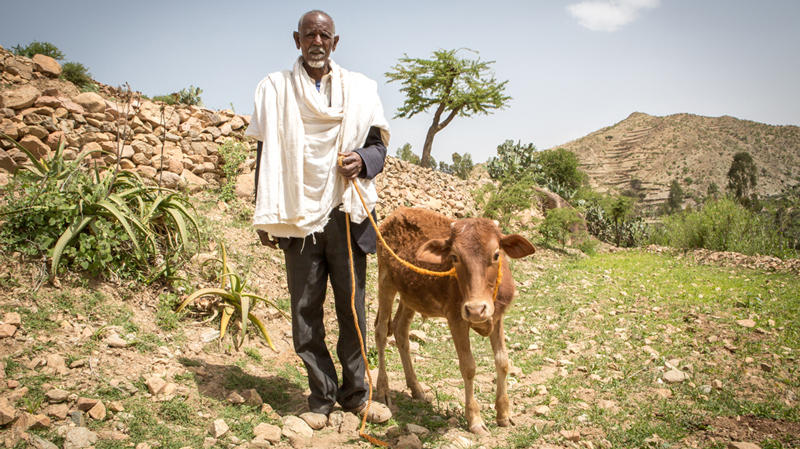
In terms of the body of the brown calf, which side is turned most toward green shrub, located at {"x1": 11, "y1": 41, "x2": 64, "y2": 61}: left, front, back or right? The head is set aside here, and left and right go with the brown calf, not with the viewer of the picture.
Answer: back

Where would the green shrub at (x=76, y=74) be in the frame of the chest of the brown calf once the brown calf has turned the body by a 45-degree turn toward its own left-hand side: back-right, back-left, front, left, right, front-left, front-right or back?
back-left

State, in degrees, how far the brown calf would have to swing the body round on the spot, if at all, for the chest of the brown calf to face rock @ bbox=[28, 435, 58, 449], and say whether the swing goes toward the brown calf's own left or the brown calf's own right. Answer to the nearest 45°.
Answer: approximately 90° to the brown calf's own right

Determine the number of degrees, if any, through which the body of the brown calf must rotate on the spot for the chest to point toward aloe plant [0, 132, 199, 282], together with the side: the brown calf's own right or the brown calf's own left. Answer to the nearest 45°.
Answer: approximately 135° to the brown calf's own right

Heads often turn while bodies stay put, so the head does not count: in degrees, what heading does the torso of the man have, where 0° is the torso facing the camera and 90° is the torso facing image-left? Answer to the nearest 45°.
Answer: approximately 0°

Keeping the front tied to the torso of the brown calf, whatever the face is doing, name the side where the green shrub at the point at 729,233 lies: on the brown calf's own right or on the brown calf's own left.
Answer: on the brown calf's own left

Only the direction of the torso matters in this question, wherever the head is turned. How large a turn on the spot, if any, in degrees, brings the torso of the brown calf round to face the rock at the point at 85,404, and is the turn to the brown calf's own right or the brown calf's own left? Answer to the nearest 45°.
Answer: approximately 90° to the brown calf's own right

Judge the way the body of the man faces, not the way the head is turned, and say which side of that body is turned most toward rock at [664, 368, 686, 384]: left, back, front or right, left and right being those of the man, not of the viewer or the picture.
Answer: left

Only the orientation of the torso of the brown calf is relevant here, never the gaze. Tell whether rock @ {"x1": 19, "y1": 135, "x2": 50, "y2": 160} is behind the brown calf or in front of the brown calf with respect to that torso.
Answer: behind

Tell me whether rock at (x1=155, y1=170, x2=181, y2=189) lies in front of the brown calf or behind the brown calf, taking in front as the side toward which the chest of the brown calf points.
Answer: behind

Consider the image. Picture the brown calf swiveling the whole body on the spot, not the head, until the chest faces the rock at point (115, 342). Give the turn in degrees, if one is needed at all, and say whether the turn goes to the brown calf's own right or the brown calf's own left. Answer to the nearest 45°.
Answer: approximately 135° to the brown calf's own right
